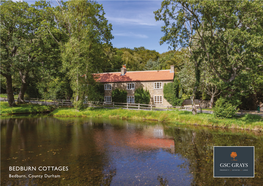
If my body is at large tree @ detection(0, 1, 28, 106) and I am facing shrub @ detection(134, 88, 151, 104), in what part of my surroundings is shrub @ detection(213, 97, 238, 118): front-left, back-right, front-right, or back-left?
front-right

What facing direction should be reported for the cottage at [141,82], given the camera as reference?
facing the viewer

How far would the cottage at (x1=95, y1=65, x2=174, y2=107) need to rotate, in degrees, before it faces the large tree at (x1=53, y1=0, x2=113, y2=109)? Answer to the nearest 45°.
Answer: approximately 45° to its right

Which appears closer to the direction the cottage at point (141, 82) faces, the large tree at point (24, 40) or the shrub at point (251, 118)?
the shrub

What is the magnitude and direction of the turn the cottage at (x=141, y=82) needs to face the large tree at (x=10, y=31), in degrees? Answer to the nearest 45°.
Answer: approximately 45° to its right

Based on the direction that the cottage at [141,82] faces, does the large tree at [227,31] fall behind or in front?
in front

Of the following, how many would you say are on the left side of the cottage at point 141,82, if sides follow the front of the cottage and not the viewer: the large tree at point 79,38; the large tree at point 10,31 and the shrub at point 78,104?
0
